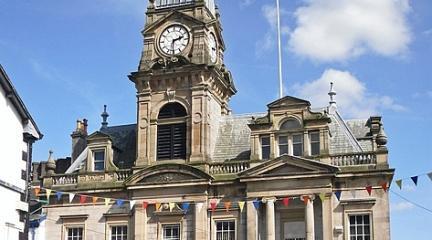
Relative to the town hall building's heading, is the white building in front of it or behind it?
in front

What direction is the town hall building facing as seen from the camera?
toward the camera
